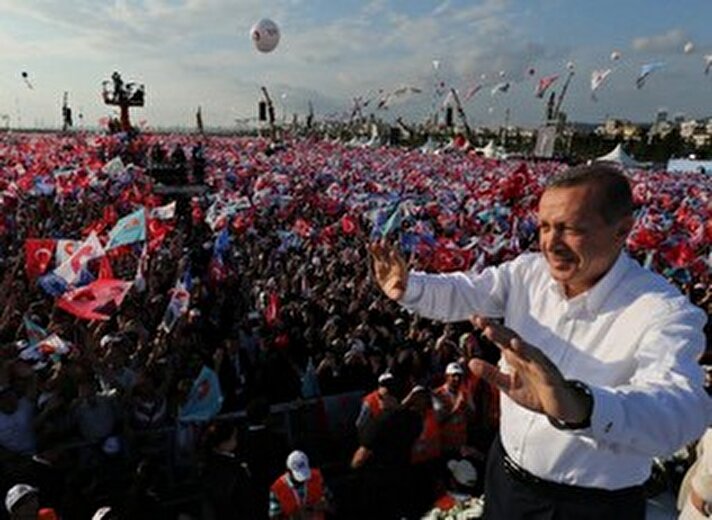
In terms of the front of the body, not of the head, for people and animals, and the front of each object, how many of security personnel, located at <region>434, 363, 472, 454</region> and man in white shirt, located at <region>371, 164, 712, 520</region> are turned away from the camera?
0

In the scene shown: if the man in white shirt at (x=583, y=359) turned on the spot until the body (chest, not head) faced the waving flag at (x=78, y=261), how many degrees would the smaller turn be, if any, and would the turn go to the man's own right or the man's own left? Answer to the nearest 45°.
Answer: approximately 90° to the man's own right

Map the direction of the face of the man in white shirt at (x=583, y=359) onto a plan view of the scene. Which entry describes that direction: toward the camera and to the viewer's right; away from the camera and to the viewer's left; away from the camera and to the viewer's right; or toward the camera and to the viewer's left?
toward the camera and to the viewer's left

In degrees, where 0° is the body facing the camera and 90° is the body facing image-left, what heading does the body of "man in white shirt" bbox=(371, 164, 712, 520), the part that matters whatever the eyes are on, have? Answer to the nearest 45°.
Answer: approximately 45°

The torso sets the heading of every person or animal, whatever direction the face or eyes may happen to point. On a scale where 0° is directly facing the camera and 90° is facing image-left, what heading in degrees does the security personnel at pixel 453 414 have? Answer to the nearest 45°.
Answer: approximately 0°

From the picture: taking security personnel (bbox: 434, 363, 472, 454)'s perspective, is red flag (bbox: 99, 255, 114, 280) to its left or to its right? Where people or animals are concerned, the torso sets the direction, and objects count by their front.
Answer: on its right

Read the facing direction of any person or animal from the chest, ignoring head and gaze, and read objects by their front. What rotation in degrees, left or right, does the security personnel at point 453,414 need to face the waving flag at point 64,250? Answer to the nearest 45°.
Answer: approximately 90° to its right

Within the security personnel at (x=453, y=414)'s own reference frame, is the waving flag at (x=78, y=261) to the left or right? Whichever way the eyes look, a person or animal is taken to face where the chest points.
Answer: on its right

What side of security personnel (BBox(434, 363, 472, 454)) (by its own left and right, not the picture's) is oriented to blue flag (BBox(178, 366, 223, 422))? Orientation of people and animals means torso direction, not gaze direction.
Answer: right

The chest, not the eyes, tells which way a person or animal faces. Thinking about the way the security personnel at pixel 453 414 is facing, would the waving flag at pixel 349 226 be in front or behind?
behind
